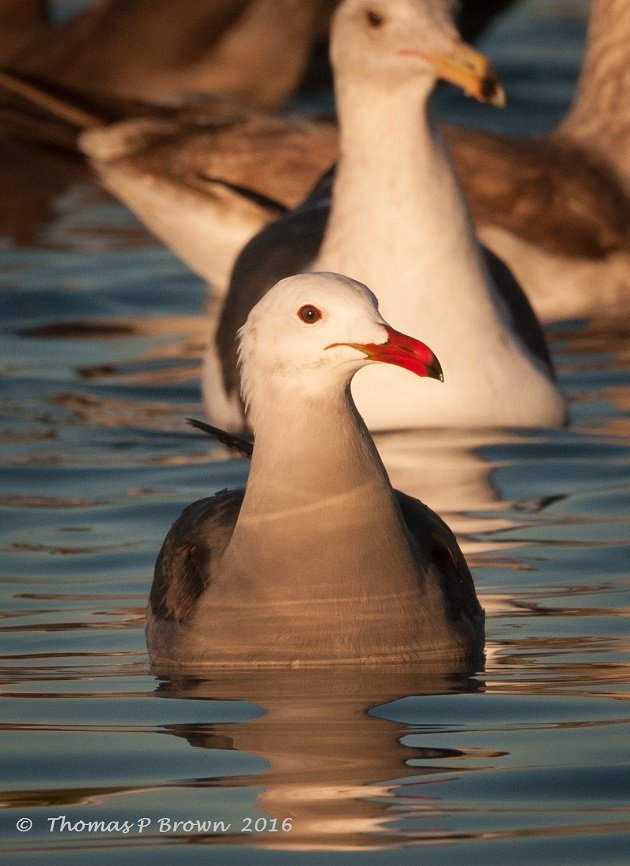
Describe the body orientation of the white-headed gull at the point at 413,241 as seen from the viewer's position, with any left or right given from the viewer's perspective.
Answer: facing the viewer and to the right of the viewer

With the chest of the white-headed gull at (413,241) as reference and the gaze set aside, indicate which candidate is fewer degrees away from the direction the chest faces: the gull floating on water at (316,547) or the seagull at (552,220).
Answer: the gull floating on water

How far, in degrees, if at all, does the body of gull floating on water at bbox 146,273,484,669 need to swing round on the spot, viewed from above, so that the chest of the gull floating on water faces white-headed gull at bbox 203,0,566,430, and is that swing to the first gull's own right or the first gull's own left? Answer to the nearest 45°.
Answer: approximately 180°

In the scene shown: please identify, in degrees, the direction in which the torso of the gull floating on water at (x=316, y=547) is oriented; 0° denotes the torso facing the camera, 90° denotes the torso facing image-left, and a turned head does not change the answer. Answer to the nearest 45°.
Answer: approximately 0°

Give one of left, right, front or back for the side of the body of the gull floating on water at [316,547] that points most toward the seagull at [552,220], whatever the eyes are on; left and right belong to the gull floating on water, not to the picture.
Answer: back

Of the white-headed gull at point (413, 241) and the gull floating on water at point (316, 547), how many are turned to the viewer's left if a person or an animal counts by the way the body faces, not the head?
0

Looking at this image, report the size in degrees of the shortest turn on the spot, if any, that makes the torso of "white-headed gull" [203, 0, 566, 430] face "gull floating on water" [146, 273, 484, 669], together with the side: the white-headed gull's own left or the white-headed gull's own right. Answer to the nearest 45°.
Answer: approximately 45° to the white-headed gull's own right
